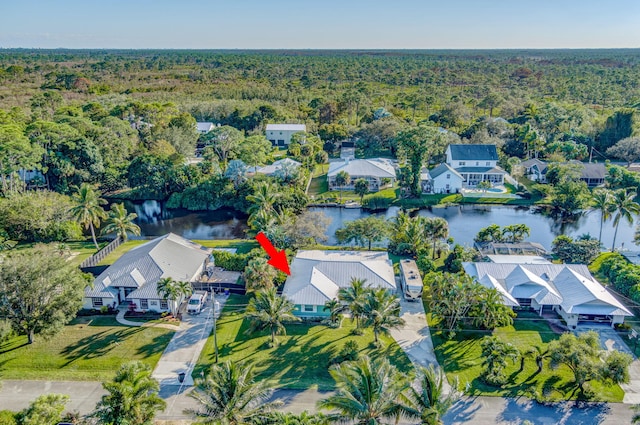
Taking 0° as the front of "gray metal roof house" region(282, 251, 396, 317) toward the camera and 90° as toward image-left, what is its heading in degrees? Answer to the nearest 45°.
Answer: approximately 0°

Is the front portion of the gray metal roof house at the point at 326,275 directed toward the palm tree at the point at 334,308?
yes

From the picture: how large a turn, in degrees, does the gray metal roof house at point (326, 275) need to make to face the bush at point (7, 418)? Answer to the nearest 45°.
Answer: approximately 45° to its right

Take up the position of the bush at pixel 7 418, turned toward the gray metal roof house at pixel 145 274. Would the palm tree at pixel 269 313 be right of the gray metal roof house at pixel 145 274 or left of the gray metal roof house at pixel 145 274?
right

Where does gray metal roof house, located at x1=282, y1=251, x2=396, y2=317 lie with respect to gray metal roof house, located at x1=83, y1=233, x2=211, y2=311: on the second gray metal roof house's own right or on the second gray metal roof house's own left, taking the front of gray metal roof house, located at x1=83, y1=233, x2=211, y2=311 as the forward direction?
on the second gray metal roof house's own left

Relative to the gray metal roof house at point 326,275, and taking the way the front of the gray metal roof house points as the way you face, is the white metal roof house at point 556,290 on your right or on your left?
on your left

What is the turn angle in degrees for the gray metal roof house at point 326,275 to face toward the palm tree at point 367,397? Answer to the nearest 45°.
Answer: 0° — it already faces it

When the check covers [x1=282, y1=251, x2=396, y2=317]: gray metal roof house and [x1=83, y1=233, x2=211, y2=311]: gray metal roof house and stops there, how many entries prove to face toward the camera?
2

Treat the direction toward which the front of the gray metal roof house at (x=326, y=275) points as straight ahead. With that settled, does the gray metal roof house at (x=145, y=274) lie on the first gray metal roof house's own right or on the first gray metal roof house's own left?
on the first gray metal roof house's own right

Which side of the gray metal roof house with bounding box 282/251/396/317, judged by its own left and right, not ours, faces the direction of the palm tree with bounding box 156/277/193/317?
right
